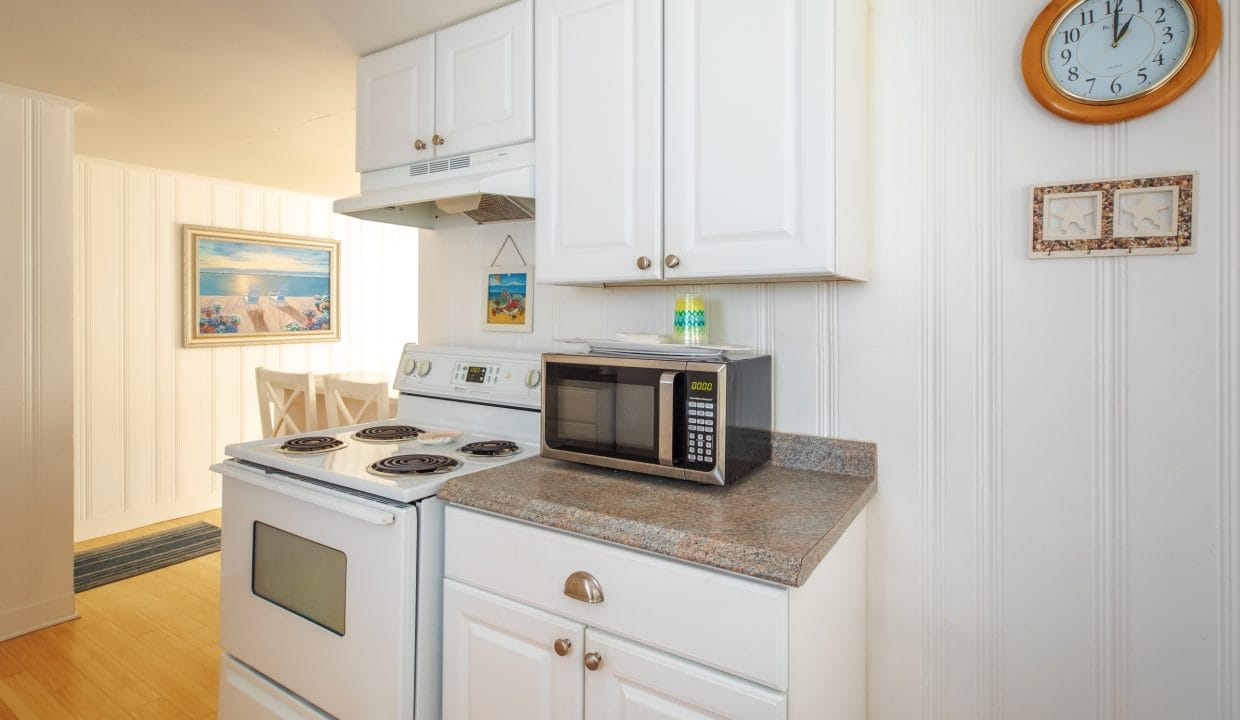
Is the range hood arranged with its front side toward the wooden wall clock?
no

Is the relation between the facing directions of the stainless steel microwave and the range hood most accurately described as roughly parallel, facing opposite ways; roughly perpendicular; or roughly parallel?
roughly parallel

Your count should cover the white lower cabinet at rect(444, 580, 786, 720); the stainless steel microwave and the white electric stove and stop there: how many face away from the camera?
0

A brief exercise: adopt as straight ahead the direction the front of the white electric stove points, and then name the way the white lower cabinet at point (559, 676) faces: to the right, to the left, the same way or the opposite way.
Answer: the same way

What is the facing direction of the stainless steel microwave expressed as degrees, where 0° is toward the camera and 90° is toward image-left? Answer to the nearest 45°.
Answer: approximately 45°

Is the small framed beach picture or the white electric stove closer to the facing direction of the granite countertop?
the white electric stove

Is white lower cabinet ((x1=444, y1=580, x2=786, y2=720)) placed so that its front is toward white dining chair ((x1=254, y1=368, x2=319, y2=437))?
no

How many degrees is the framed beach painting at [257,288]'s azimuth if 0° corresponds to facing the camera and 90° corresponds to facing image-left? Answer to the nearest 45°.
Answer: approximately 315°

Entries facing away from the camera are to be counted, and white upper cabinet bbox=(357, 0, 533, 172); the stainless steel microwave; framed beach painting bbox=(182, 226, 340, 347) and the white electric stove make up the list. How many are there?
0

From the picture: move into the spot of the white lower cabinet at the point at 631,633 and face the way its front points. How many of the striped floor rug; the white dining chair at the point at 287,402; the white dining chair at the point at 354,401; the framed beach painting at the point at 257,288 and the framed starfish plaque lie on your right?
4

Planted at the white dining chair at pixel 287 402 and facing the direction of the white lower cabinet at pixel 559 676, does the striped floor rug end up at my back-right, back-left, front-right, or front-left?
back-right

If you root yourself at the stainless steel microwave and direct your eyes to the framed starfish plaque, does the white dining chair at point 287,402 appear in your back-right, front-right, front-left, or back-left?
back-left

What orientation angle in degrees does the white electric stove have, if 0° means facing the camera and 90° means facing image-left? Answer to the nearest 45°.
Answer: approximately 45°

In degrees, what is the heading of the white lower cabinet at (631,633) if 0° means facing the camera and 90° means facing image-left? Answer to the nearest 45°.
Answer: approximately 45°

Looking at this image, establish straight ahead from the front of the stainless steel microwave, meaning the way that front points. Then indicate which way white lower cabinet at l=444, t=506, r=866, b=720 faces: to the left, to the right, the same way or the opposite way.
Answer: the same way

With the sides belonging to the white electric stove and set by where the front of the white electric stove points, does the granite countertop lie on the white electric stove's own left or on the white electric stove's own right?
on the white electric stove's own left

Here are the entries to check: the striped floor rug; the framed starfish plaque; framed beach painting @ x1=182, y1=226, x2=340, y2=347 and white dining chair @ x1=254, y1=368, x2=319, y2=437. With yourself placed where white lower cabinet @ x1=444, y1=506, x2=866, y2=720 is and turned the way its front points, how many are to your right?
3

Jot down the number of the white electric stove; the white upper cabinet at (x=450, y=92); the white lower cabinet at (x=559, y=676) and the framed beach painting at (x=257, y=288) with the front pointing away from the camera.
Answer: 0
